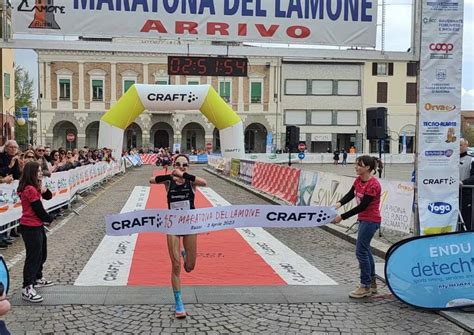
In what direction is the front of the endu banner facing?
toward the camera

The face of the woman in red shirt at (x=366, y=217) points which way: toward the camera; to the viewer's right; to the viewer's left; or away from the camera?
to the viewer's left

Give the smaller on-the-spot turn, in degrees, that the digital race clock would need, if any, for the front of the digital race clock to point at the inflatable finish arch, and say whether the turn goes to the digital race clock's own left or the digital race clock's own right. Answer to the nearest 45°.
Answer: approximately 180°

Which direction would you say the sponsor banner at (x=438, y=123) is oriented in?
toward the camera

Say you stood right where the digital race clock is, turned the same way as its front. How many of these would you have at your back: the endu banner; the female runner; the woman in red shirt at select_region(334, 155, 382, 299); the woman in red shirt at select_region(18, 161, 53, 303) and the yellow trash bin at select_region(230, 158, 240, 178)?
1

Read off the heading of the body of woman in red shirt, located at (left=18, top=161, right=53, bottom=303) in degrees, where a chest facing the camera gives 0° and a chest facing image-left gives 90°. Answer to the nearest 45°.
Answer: approximately 270°

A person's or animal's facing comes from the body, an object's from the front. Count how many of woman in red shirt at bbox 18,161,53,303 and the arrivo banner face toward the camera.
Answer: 1

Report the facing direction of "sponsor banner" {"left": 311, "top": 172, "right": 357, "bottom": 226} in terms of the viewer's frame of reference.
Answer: facing the viewer and to the left of the viewer
